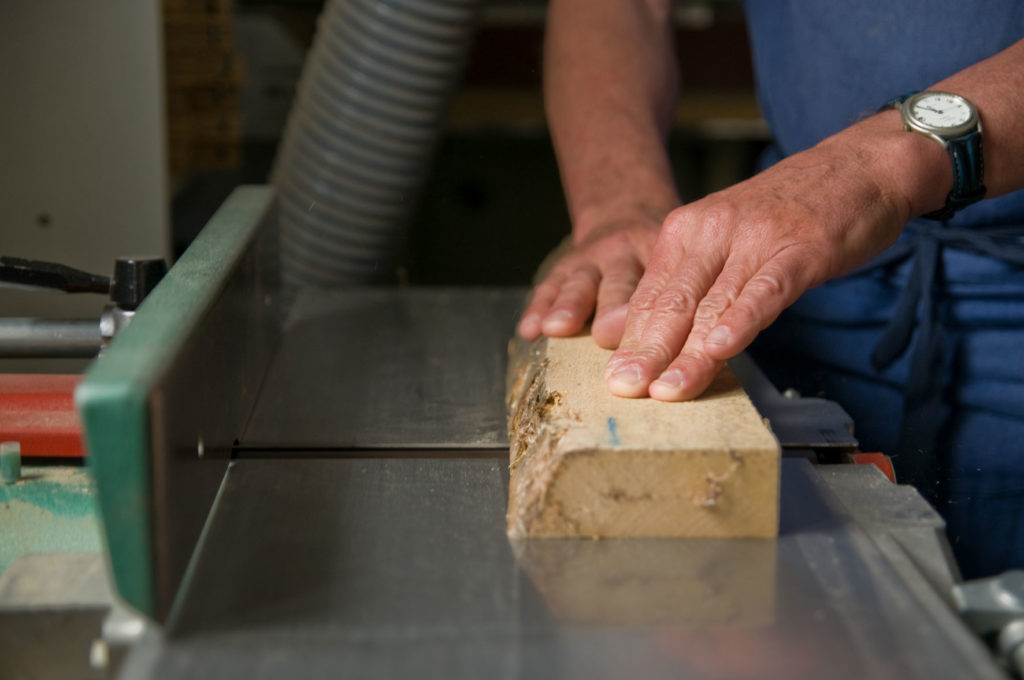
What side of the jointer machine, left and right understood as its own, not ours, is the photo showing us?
right
